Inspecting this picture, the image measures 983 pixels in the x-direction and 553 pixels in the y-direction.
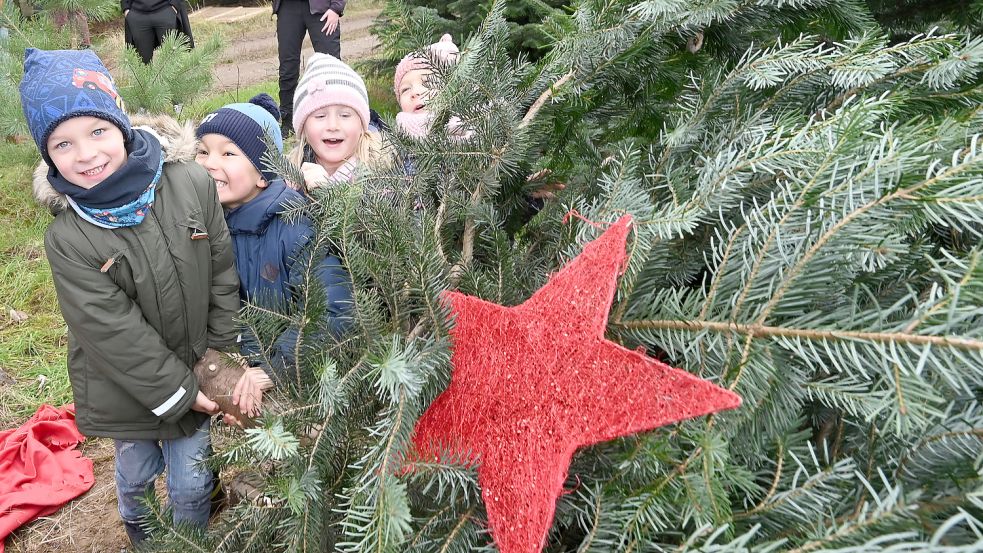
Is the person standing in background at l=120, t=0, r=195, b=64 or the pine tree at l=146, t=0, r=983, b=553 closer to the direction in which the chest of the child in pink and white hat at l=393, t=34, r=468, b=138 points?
the pine tree

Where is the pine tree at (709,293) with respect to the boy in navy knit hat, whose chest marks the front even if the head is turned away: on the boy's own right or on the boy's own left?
on the boy's own left

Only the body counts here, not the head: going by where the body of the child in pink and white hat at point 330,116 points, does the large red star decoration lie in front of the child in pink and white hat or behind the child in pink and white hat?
in front

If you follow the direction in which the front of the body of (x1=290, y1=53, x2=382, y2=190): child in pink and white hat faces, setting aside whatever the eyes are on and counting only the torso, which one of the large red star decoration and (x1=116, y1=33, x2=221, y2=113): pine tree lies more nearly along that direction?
the large red star decoration

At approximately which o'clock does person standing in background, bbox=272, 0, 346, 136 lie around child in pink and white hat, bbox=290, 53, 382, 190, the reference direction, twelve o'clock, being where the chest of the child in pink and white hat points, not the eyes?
The person standing in background is roughly at 6 o'clock from the child in pink and white hat.

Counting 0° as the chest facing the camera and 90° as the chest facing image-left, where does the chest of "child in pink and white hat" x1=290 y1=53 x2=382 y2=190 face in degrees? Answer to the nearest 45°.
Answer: approximately 0°

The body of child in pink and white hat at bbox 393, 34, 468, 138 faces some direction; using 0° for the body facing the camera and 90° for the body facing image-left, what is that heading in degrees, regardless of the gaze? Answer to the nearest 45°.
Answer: approximately 0°

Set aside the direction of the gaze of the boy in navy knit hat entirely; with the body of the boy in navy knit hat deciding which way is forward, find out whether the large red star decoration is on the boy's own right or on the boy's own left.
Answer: on the boy's own left

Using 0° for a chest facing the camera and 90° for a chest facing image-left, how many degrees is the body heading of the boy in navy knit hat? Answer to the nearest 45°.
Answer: approximately 45°
